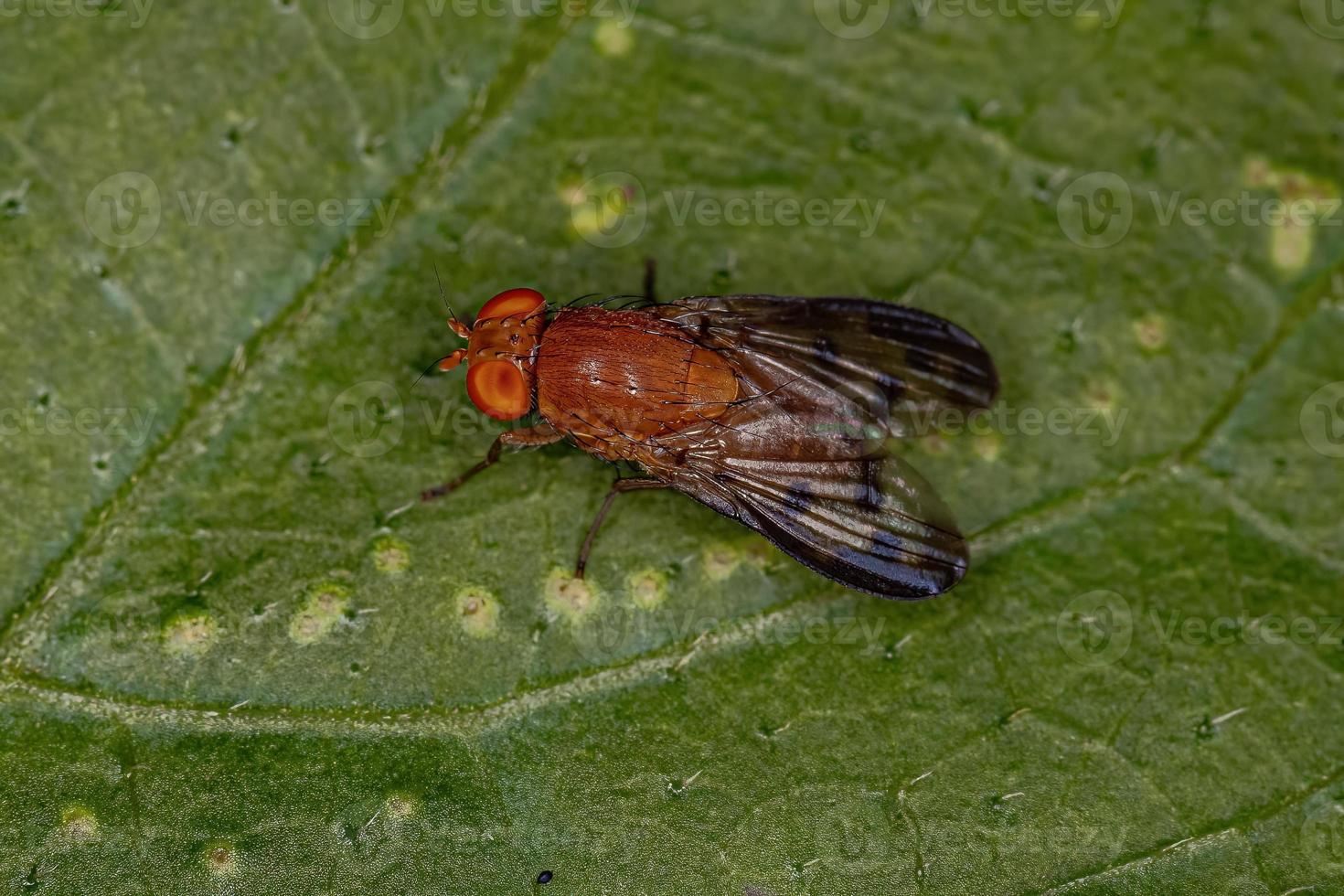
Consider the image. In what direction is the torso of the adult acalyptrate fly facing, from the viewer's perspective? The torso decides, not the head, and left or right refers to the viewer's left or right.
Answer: facing to the left of the viewer
